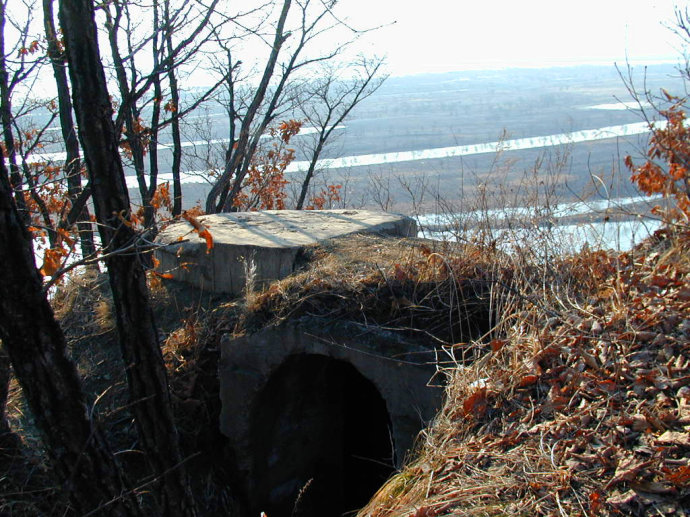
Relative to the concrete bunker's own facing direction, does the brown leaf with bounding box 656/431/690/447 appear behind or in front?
in front

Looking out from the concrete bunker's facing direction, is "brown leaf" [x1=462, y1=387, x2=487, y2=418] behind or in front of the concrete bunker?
in front

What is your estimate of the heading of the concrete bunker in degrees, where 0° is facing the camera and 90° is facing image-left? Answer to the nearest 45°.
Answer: approximately 0°

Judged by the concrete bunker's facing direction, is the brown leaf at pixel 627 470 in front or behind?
in front

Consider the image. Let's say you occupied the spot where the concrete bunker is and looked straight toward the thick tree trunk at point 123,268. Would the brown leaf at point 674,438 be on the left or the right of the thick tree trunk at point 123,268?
left
